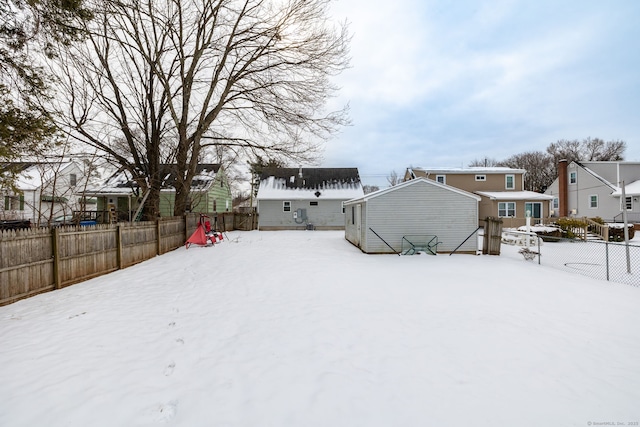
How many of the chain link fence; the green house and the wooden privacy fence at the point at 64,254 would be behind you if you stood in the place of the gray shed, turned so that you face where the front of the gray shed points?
1

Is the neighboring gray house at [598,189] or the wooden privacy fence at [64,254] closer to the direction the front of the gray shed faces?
the wooden privacy fence

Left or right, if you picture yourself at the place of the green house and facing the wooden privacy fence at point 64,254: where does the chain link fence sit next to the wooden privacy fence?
left

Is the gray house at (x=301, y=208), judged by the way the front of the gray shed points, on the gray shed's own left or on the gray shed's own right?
on the gray shed's own right
